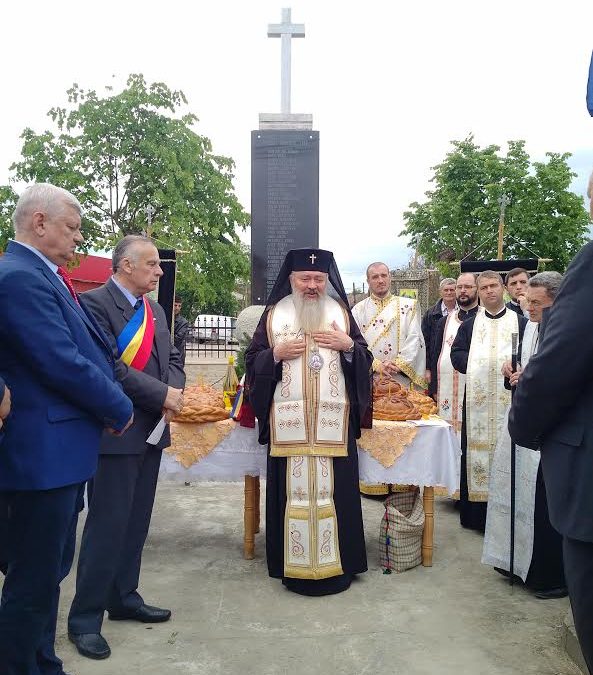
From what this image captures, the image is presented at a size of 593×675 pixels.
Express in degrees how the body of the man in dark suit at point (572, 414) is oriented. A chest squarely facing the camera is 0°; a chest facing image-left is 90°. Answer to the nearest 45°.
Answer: approximately 90°

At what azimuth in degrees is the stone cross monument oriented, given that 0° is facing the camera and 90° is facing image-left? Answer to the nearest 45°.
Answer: approximately 0°

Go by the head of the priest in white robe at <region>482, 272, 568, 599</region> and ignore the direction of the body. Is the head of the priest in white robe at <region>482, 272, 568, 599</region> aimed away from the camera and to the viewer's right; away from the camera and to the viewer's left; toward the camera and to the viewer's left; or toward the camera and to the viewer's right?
toward the camera and to the viewer's left

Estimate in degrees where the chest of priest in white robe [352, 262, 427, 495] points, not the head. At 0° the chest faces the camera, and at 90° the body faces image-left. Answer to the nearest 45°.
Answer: approximately 0°

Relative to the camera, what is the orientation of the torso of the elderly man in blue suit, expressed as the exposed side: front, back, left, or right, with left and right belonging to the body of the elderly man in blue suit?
right

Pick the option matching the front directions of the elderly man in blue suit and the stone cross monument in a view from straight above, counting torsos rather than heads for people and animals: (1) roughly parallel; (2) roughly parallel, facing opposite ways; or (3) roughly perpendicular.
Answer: roughly perpendicular

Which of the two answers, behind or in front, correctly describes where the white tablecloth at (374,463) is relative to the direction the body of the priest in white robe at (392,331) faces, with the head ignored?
in front

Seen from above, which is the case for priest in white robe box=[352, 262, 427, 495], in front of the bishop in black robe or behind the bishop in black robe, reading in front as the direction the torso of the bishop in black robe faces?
behind

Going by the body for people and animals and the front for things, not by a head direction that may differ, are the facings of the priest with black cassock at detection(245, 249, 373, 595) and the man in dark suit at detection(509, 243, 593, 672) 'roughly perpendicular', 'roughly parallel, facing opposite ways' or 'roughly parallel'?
roughly perpendicular

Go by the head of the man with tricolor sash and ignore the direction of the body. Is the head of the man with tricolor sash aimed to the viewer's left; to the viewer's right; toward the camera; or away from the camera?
to the viewer's right

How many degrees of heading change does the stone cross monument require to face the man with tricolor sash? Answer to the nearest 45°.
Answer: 0° — it already faces them

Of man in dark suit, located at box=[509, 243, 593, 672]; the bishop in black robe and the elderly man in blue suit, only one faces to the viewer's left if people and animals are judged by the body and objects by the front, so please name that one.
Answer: the man in dark suit

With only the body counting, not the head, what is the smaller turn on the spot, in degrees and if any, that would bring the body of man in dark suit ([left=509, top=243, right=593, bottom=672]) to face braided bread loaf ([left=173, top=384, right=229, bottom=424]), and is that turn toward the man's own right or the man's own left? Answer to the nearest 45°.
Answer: approximately 45° to the man's own right

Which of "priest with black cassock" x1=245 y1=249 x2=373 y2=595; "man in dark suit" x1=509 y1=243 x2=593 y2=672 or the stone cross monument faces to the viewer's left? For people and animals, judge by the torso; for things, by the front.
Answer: the man in dark suit
